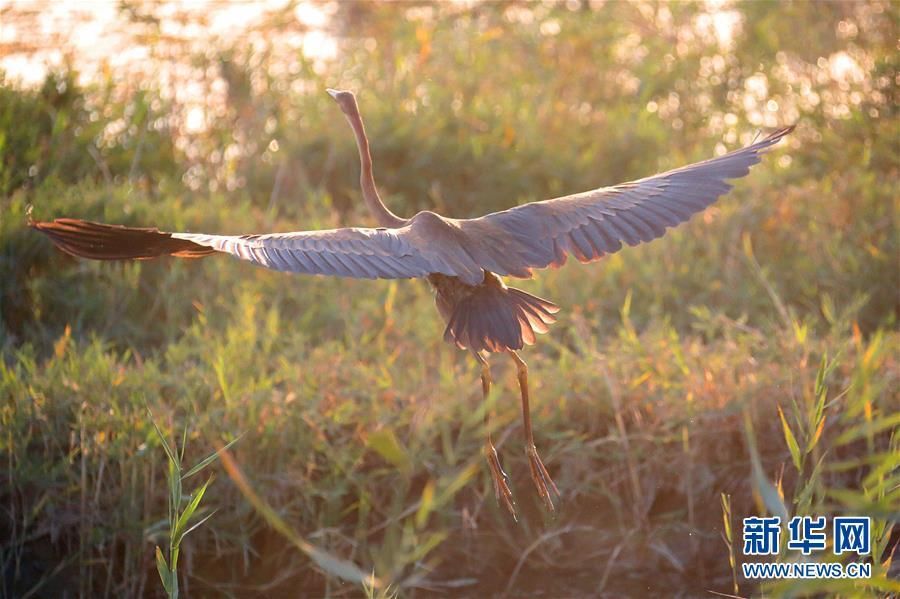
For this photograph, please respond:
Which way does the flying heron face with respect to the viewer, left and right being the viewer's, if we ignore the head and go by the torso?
facing away from the viewer and to the left of the viewer
